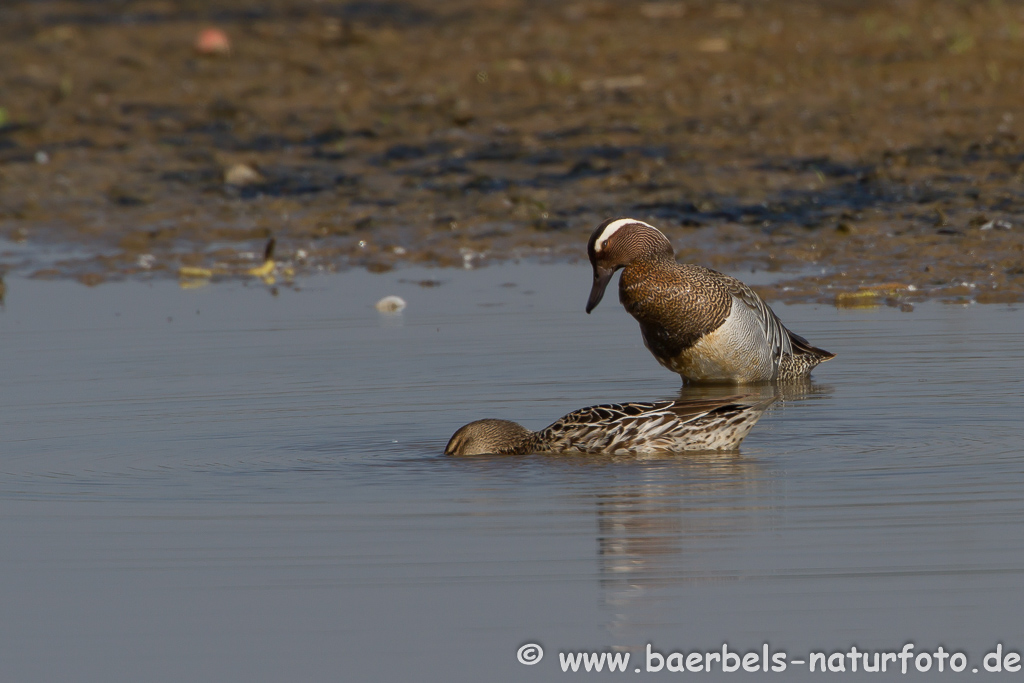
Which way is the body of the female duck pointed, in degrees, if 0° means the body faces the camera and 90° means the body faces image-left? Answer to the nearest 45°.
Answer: approximately 90°

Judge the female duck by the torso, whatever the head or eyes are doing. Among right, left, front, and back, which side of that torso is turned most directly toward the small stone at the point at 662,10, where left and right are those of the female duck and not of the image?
right

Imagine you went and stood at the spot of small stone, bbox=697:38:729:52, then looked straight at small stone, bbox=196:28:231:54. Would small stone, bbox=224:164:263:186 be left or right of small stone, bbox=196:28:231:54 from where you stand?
left

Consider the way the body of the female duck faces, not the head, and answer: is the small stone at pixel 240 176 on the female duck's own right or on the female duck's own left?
on the female duck's own right

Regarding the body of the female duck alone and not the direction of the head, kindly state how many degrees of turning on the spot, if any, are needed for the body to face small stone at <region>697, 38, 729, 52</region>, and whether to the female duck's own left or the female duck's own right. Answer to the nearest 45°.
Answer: approximately 90° to the female duck's own right

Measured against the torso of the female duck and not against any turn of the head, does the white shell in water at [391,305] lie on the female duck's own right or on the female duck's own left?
on the female duck's own right

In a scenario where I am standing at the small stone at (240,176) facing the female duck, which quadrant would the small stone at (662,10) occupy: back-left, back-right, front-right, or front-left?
back-left

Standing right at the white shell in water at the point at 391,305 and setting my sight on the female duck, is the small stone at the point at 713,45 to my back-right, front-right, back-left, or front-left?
back-left
